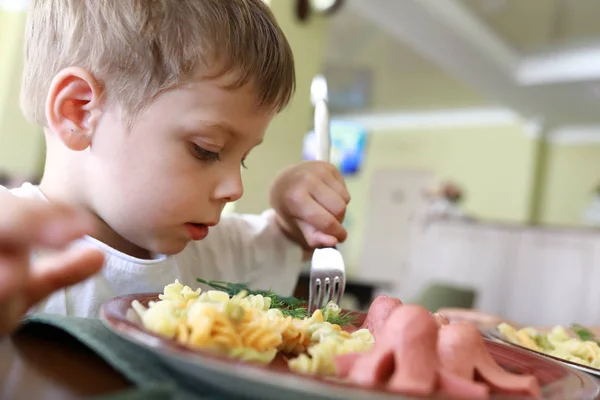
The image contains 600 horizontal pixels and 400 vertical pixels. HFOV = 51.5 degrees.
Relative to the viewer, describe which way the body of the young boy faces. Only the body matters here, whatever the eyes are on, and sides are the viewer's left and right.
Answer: facing the viewer and to the right of the viewer
